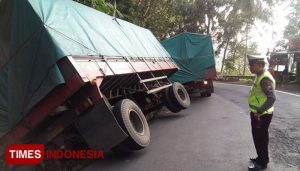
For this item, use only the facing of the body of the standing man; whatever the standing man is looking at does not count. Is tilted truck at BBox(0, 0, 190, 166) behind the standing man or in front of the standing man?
in front

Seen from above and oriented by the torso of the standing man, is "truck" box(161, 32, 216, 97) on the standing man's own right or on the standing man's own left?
on the standing man's own right

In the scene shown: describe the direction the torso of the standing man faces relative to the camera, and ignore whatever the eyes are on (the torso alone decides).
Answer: to the viewer's left

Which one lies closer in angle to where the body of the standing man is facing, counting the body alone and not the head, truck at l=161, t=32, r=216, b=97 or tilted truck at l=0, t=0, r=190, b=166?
the tilted truck

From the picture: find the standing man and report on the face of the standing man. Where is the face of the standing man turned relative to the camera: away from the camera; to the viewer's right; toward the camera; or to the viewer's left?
to the viewer's left
